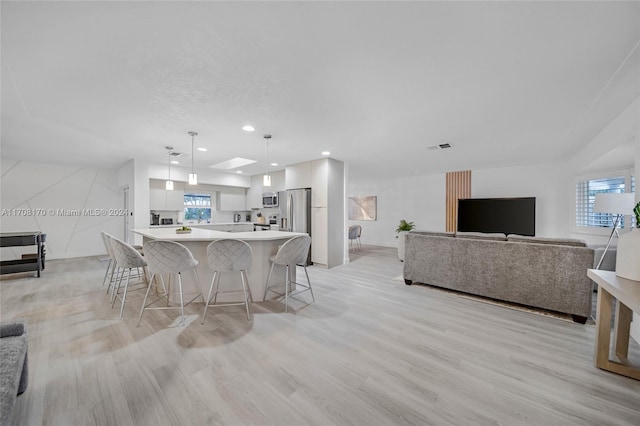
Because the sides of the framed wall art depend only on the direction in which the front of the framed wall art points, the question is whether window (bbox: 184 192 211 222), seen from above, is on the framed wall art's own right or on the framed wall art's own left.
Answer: on the framed wall art's own right

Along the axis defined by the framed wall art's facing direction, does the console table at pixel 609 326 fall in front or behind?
in front

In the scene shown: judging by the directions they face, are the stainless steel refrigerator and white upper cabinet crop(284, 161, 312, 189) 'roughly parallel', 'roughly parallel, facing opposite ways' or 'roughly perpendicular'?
roughly parallel

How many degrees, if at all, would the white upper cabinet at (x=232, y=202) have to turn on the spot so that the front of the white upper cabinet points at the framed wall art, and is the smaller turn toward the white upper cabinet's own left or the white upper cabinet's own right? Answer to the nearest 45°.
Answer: approximately 90° to the white upper cabinet's own left

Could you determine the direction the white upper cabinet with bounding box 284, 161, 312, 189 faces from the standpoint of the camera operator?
facing the viewer and to the left of the viewer

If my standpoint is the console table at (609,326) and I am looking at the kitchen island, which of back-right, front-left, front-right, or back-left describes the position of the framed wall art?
front-right

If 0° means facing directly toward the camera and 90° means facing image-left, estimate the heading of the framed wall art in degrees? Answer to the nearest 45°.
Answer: approximately 0°

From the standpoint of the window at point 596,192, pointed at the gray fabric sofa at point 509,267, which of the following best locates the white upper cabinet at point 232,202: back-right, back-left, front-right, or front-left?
front-right

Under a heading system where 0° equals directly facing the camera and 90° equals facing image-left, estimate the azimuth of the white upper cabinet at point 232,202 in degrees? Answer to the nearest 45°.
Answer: approximately 0°

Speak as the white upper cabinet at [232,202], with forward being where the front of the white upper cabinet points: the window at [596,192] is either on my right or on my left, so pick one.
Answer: on my left
